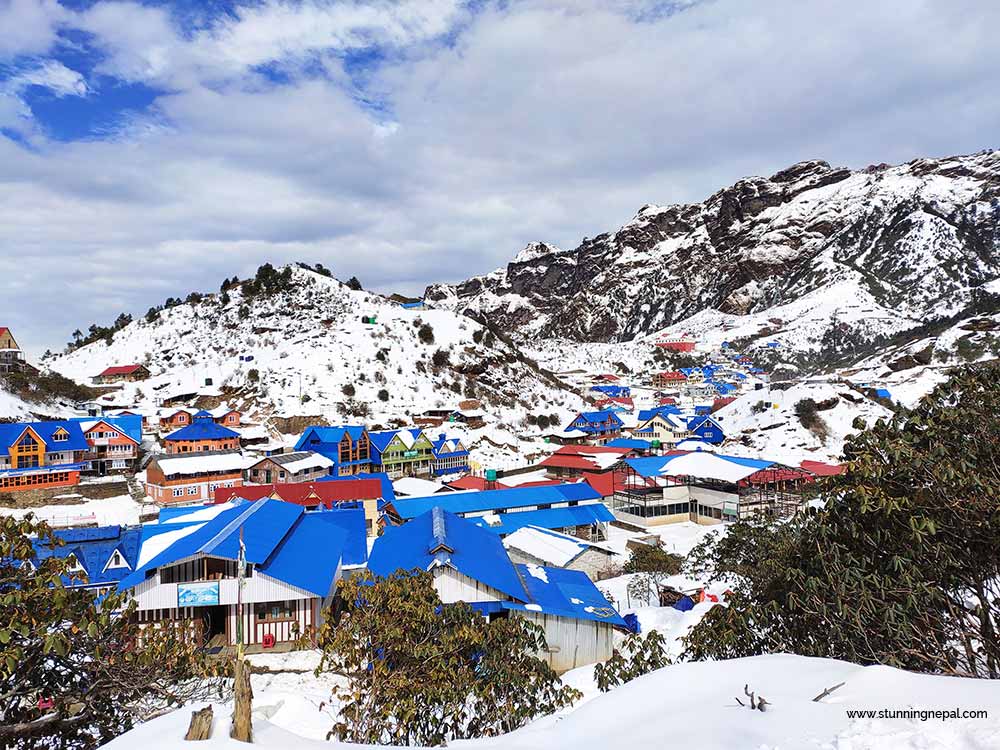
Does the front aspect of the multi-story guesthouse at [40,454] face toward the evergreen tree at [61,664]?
yes

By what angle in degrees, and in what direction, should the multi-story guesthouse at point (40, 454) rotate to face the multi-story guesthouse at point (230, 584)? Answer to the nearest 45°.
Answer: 0° — it already faces it

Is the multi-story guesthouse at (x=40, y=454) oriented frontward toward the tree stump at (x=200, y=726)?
yes

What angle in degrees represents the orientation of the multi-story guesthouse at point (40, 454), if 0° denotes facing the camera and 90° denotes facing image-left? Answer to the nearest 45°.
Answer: approximately 0°

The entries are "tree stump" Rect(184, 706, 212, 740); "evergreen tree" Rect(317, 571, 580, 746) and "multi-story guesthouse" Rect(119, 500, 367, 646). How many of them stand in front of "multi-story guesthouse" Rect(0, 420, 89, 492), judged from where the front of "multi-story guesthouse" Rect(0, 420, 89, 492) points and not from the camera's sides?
3

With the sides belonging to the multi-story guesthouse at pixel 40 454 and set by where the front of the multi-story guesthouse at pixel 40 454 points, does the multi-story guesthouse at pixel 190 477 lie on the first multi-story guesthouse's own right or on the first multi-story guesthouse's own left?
on the first multi-story guesthouse's own left

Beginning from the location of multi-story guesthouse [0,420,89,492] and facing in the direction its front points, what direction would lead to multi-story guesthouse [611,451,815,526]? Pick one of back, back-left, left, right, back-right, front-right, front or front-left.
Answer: front-left

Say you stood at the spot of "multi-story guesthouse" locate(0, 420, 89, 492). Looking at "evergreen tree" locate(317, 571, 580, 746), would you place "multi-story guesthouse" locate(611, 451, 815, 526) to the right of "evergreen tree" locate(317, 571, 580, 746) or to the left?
left

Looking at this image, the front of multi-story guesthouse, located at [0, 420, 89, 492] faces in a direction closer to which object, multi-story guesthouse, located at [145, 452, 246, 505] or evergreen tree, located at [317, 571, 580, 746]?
the evergreen tree

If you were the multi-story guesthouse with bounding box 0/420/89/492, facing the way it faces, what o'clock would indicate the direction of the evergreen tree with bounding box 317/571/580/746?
The evergreen tree is roughly at 12 o'clock from the multi-story guesthouse.
